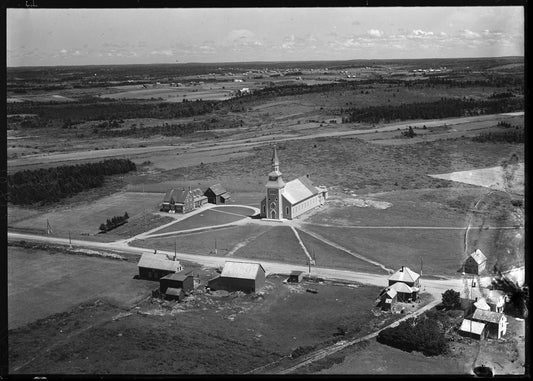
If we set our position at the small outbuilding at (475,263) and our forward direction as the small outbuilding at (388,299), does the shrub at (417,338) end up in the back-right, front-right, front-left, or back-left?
front-left

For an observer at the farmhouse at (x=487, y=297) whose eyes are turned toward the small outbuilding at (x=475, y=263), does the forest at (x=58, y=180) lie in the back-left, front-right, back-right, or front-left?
front-left

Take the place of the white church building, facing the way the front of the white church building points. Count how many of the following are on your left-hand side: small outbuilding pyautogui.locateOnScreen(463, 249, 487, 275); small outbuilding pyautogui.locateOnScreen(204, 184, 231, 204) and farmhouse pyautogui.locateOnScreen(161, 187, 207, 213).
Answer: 1

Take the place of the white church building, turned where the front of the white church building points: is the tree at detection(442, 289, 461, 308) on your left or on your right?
on your left

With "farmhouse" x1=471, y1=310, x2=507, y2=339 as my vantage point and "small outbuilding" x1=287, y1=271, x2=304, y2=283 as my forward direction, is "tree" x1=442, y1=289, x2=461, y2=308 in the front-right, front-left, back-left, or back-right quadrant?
front-right

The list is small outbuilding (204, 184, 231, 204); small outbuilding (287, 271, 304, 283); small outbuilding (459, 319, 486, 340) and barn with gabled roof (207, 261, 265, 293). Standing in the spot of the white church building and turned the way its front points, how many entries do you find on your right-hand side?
1

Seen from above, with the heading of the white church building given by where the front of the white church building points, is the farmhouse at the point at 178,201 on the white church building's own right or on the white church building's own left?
on the white church building's own right

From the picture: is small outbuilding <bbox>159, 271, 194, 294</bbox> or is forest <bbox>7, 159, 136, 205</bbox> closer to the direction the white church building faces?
the small outbuilding

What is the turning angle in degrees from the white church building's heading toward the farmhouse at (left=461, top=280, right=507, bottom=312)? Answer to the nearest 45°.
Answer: approximately 90° to its left

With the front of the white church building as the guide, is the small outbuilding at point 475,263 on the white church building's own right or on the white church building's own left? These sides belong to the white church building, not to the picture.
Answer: on the white church building's own left

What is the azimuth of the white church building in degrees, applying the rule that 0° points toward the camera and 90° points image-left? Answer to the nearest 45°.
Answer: approximately 45°

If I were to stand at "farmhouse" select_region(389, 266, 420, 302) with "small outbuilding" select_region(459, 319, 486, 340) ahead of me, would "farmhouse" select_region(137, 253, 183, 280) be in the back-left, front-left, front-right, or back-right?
back-right

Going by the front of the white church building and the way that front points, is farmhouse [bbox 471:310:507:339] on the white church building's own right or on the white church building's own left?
on the white church building's own left

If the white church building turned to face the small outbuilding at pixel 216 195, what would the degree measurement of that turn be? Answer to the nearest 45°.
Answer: approximately 90° to its right

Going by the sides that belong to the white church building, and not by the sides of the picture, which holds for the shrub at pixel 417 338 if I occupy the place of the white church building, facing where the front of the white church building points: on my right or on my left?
on my left

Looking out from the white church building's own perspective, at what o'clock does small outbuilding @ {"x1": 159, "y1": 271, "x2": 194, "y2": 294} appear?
The small outbuilding is roughly at 11 o'clock from the white church building.
